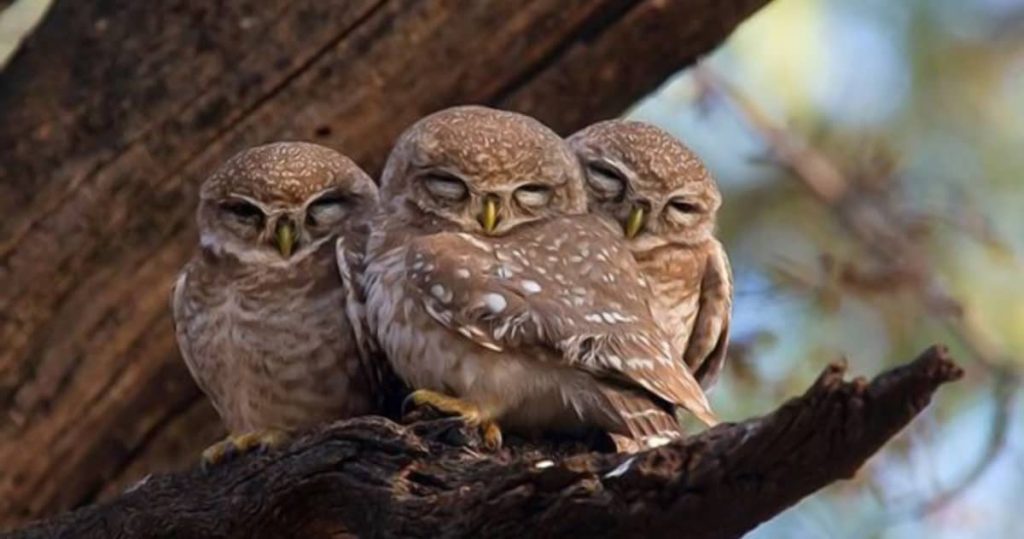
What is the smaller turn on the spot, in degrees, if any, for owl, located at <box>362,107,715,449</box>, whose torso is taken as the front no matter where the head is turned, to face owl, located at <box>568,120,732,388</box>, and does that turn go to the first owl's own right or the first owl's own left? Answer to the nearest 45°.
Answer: approximately 135° to the first owl's own right

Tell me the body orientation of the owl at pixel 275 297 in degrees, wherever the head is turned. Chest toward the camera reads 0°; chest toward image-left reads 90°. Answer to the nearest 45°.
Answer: approximately 0°

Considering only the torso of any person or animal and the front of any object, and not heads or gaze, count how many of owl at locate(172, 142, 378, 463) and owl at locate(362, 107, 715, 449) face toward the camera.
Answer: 1

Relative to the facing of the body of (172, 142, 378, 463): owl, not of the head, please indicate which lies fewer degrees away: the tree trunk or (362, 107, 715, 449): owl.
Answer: the owl

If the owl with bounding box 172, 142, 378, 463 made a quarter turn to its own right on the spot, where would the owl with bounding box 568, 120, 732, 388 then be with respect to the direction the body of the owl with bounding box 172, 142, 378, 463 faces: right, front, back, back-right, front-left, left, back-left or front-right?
back
